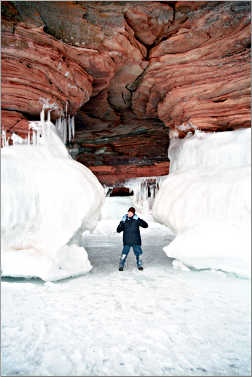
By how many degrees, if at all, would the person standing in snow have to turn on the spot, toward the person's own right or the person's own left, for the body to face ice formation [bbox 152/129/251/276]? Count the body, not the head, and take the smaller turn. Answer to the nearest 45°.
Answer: approximately 90° to the person's own left

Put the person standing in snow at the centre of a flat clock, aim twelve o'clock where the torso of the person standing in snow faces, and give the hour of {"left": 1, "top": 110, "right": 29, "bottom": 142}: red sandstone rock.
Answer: The red sandstone rock is roughly at 4 o'clock from the person standing in snow.

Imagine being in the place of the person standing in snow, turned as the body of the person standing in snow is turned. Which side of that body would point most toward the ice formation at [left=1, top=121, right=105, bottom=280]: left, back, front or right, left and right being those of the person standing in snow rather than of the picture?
right

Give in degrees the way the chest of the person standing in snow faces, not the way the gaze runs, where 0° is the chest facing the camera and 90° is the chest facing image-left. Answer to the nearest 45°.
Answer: approximately 0°
